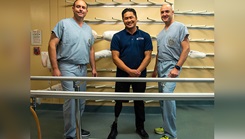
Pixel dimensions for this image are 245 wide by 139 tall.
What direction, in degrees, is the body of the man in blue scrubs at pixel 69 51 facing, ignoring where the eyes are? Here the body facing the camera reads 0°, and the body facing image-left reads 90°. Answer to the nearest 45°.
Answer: approximately 315°

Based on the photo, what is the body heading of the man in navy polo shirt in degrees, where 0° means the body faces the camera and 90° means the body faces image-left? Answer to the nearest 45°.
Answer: approximately 0°

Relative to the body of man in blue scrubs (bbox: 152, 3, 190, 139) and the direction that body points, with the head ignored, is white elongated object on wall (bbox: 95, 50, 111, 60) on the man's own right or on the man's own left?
on the man's own right

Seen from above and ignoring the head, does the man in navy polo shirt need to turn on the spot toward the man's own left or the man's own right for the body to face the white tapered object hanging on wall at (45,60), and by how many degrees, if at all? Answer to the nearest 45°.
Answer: approximately 135° to the man's own right

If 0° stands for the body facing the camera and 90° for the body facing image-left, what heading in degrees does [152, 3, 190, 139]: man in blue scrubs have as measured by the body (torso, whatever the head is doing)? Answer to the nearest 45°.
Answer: approximately 45°

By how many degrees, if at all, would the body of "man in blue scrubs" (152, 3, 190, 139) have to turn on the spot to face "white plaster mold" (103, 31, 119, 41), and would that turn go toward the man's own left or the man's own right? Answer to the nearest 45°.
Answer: approximately 90° to the man's own right
